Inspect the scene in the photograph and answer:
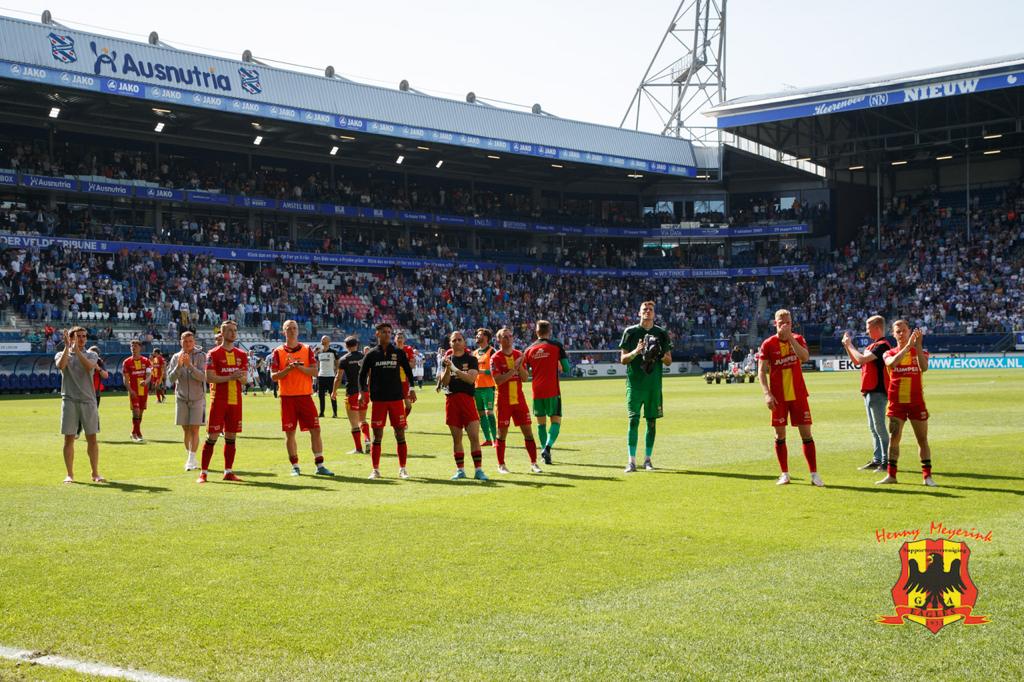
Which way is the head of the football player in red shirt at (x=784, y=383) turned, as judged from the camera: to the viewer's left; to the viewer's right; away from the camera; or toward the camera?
toward the camera

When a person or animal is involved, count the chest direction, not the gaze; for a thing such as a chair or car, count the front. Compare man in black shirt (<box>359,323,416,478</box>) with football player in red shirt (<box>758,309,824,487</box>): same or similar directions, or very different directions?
same or similar directions

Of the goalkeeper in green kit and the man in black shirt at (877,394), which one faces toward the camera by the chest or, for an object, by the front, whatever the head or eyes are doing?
the goalkeeper in green kit

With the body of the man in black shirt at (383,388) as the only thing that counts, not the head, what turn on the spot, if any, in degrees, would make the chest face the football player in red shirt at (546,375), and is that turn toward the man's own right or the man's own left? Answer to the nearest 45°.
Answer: approximately 135° to the man's own left

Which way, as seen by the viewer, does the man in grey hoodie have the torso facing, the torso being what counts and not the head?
toward the camera

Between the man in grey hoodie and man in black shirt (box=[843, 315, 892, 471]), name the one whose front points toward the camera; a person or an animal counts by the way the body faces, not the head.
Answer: the man in grey hoodie

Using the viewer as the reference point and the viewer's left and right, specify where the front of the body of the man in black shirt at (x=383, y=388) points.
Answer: facing the viewer

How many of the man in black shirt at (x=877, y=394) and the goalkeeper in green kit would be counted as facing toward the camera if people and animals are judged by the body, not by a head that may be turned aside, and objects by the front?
1

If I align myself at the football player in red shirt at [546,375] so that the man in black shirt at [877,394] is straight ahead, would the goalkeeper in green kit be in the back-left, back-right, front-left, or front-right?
front-right

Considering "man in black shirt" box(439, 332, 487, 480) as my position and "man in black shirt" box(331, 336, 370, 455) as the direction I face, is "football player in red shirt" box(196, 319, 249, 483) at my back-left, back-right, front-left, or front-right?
front-left
